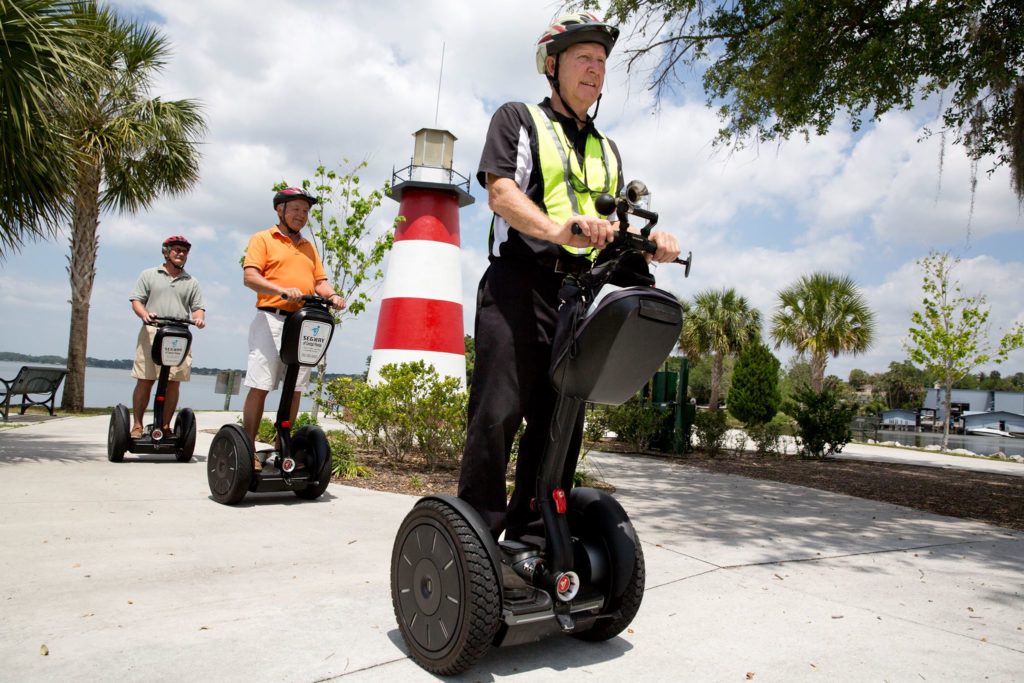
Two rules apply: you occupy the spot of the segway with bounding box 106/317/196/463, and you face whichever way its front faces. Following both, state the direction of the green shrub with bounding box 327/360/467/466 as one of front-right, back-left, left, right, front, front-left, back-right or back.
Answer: left

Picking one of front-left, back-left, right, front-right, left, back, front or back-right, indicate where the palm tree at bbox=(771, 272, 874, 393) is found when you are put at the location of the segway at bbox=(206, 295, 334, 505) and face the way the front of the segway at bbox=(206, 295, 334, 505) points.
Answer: left

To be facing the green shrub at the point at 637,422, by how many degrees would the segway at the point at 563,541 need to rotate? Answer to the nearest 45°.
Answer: approximately 135° to its left

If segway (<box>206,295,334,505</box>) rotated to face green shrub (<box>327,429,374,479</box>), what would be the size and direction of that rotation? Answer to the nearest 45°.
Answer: approximately 135° to its left

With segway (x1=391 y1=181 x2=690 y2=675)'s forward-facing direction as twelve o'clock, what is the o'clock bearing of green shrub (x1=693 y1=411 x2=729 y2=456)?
The green shrub is roughly at 8 o'clock from the segway.

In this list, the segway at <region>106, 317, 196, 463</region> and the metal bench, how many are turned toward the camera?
1

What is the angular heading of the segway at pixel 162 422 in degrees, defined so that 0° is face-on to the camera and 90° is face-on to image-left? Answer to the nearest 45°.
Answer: approximately 0°

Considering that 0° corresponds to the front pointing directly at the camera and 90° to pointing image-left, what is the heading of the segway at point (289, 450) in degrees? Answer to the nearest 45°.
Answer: approximately 315°

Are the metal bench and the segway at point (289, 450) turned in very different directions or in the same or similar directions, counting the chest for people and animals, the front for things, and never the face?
very different directions

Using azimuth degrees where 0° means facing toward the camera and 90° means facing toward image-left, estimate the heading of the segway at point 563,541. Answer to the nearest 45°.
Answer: approximately 315°

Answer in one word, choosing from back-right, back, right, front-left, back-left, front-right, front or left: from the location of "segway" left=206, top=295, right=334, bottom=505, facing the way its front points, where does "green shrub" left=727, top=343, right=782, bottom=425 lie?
left

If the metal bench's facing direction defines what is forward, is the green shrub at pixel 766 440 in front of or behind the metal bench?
behind
